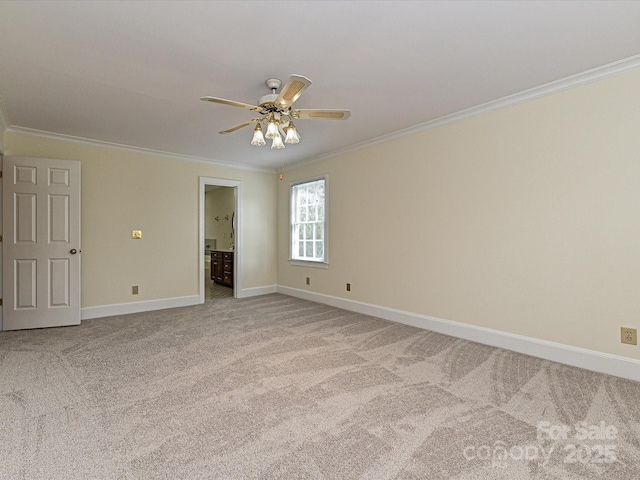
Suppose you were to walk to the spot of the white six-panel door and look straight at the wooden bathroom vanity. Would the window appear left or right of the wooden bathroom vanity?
right

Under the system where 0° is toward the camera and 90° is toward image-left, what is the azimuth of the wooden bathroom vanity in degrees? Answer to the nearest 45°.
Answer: approximately 45°

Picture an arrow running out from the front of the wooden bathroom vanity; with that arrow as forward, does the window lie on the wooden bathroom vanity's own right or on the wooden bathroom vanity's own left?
on the wooden bathroom vanity's own left

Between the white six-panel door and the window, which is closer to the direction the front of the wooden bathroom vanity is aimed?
the white six-panel door

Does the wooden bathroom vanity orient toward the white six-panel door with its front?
yes
